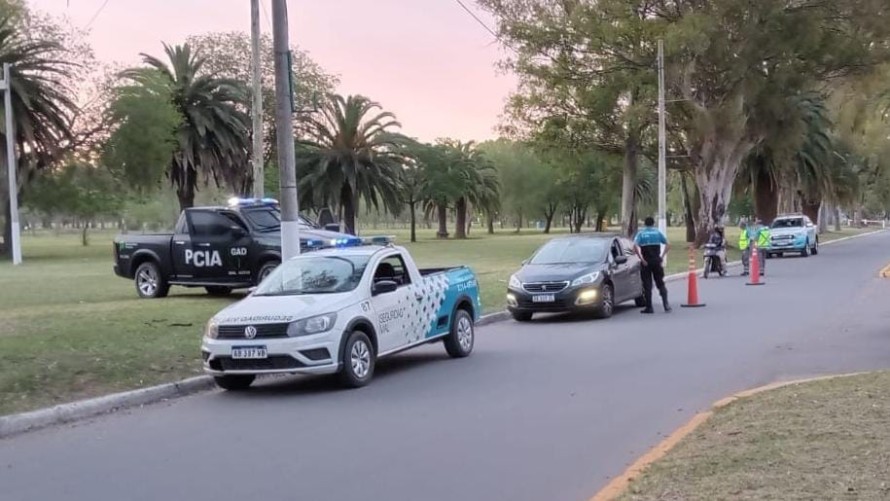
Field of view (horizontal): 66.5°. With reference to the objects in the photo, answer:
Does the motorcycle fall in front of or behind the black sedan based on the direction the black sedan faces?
behind

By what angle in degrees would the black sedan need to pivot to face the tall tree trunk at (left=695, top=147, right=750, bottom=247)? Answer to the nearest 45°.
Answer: approximately 135° to its right

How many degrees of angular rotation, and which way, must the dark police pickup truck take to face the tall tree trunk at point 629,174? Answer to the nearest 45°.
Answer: approximately 90° to its left

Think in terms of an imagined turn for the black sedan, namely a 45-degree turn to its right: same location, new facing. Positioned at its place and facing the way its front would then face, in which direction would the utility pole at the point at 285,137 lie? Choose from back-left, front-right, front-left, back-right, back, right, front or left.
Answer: front-left

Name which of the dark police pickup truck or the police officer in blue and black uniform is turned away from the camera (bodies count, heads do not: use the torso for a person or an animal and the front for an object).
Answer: the police officer in blue and black uniform

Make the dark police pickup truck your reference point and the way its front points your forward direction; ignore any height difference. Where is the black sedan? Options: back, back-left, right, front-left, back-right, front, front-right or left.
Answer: front
